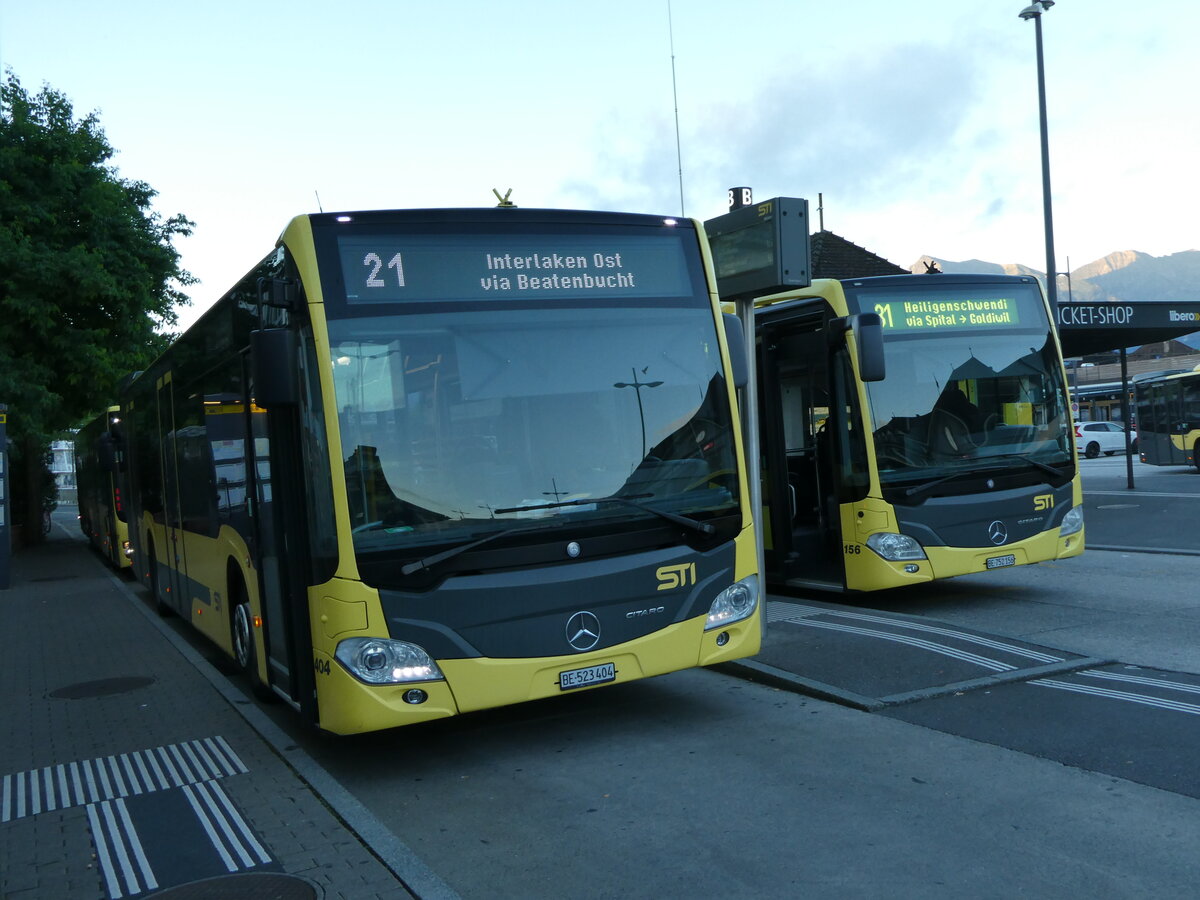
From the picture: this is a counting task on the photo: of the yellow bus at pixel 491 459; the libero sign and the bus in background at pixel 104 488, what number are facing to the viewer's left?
0

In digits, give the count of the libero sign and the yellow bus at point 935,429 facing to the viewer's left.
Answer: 0

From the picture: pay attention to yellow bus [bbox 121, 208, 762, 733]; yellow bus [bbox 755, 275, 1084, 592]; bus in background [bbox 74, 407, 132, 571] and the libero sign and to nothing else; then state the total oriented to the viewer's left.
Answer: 0

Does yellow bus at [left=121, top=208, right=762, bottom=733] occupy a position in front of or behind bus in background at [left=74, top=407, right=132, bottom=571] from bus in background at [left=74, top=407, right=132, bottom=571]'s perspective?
in front

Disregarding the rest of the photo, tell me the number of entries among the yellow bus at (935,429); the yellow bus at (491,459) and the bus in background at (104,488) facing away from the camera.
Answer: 0

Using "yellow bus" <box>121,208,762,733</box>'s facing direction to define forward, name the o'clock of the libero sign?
The libero sign is roughly at 9 o'clock from the yellow bus.

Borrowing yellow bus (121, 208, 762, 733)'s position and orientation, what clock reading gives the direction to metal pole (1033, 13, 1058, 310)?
The metal pole is roughly at 9 o'clock from the yellow bus.

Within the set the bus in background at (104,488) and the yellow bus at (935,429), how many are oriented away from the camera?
0

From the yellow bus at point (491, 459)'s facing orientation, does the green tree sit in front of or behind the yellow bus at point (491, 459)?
behind

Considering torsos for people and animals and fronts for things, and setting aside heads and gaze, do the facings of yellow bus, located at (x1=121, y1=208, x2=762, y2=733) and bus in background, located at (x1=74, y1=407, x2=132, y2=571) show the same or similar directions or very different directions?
same or similar directions

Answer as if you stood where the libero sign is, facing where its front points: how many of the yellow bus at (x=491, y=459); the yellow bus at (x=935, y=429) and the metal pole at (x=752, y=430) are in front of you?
3

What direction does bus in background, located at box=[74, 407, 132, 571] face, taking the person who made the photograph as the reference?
facing the viewer and to the right of the viewer

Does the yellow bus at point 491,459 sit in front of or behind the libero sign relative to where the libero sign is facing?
in front

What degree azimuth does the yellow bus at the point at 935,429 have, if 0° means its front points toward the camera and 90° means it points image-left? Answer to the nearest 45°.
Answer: approximately 315°

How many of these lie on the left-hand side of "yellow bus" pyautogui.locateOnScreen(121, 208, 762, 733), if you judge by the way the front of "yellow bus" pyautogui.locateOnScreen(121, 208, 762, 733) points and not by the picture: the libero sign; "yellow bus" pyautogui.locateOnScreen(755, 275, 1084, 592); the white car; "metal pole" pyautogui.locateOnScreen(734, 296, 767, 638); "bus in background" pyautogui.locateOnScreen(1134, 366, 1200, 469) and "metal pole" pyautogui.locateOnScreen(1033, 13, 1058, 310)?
6

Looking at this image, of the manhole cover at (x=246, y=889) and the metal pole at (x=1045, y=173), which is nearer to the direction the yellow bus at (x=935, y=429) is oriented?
the manhole cover
